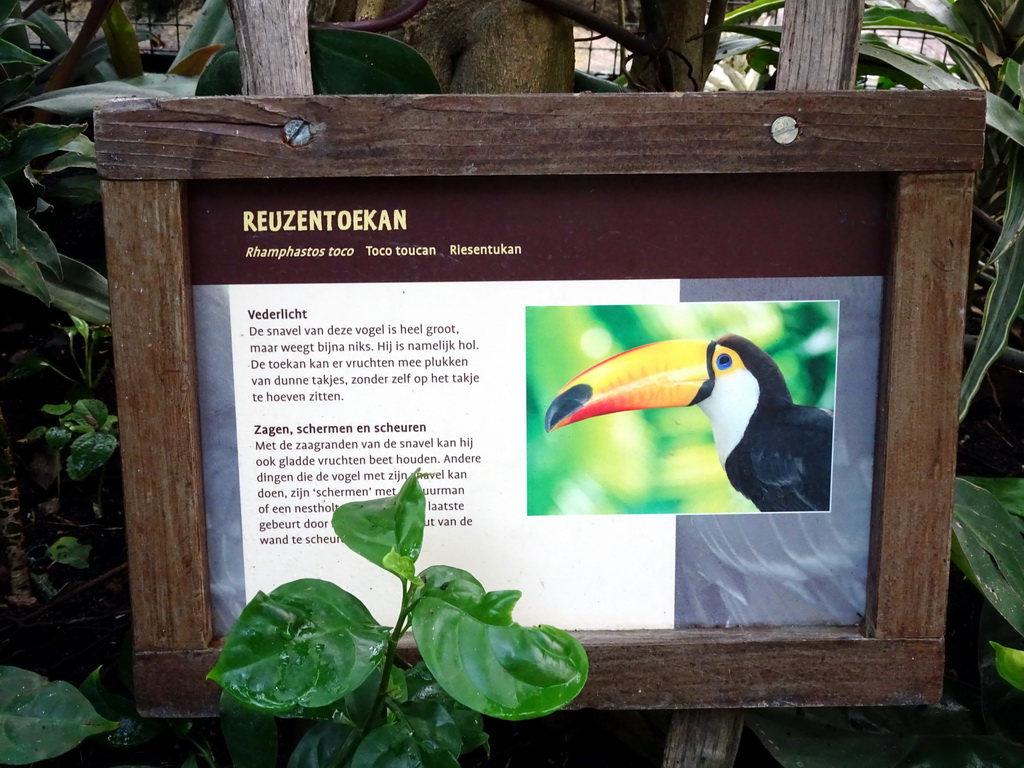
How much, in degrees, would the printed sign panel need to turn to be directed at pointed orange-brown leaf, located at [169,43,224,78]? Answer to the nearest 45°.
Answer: approximately 135° to its right

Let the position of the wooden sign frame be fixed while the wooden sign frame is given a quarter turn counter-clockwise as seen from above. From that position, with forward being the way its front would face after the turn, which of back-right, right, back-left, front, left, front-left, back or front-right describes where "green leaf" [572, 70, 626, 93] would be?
left

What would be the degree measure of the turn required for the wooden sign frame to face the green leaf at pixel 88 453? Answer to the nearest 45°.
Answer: approximately 135° to its right

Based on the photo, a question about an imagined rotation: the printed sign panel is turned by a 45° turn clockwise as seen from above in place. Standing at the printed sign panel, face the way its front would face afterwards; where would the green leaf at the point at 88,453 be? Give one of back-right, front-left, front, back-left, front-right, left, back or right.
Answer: right

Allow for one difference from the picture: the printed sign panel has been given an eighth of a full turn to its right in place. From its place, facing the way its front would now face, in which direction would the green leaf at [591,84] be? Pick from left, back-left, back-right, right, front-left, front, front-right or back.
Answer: back-right

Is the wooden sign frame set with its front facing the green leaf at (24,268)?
no

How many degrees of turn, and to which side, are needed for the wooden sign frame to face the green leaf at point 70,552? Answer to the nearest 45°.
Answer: approximately 135° to its right

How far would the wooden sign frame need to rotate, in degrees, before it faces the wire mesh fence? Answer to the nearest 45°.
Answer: approximately 135° to its right

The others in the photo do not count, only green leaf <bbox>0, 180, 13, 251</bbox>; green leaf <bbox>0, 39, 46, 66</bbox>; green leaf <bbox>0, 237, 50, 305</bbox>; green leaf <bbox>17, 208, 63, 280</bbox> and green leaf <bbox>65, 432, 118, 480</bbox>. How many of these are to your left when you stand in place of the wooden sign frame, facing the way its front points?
0

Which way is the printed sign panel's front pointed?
toward the camera

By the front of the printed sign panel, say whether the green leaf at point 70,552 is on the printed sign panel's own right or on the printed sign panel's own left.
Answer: on the printed sign panel's own right

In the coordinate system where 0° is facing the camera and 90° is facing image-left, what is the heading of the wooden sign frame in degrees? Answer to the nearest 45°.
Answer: approximately 0°
